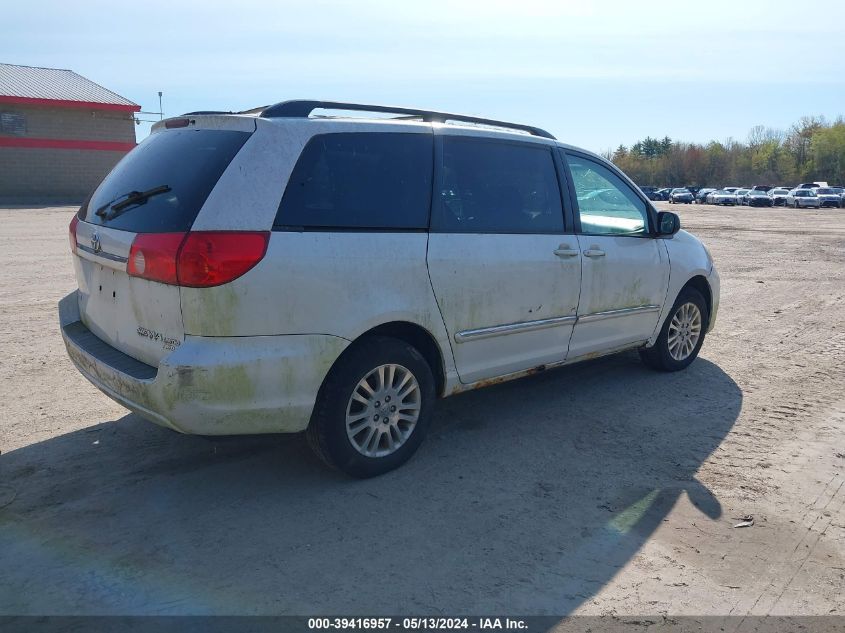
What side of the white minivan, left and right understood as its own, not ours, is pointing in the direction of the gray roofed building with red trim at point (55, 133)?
left

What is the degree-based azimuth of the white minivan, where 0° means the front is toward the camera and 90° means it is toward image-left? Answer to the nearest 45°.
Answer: approximately 225°
